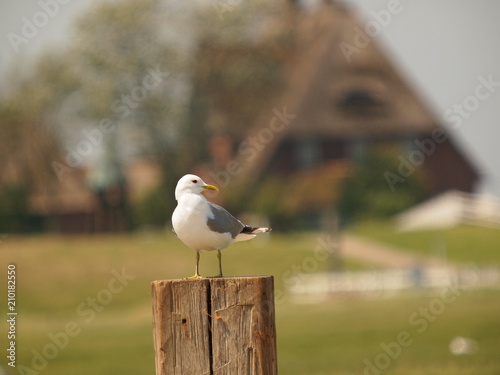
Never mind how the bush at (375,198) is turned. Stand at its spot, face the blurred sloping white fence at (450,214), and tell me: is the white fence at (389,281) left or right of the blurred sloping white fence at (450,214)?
right

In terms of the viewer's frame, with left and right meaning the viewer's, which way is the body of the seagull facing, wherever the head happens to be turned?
facing the viewer and to the left of the viewer

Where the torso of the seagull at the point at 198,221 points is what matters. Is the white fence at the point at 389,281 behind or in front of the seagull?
behind

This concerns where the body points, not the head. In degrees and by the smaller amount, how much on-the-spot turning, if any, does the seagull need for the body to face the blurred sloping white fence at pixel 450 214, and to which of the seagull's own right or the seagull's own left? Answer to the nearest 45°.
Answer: approximately 135° to the seagull's own right

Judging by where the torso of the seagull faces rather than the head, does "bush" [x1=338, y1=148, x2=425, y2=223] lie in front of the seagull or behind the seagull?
behind
